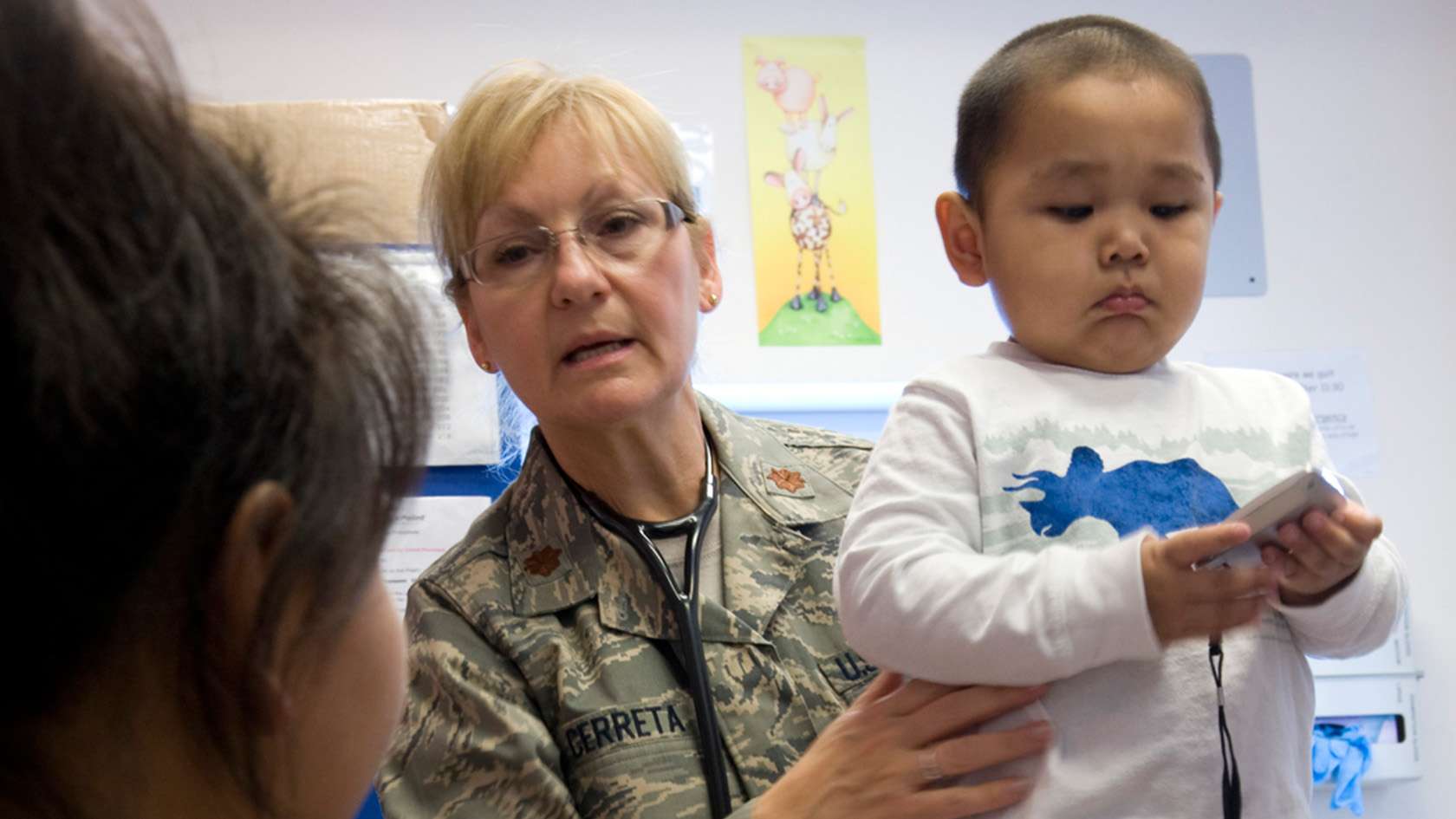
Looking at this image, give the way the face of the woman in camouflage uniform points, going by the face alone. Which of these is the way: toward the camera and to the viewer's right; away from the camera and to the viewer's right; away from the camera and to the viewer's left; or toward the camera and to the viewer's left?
toward the camera and to the viewer's left

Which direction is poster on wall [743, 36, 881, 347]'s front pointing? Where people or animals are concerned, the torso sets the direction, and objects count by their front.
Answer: toward the camera

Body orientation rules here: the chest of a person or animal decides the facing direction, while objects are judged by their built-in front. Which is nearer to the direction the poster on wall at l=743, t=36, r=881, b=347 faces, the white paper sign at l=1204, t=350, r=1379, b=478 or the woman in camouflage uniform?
the woman in camouflage uniform

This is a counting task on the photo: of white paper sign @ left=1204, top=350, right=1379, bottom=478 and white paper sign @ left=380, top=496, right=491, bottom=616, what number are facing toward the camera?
2

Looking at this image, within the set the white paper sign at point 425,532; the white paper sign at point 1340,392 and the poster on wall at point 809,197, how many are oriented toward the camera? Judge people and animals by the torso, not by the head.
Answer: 3

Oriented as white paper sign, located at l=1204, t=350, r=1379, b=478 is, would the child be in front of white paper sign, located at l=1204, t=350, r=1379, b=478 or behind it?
in front

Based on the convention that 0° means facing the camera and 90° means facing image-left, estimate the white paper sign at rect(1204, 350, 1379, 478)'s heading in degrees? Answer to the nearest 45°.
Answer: approximately 0°

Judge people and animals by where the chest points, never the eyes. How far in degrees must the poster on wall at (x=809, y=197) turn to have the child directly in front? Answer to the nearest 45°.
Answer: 0° — it already faces them

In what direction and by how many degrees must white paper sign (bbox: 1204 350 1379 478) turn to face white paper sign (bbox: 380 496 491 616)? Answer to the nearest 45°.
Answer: approximately 45° to its right

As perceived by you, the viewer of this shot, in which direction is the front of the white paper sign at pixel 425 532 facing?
facing the viewer
